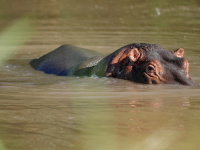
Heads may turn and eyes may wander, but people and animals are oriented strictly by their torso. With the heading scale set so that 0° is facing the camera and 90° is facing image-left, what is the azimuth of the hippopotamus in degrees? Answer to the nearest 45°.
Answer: approximately 315°
